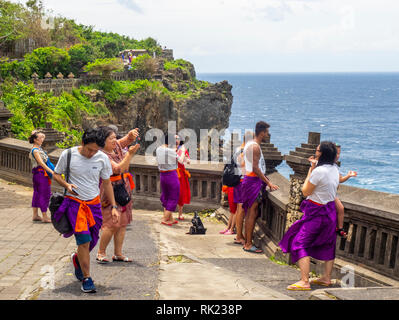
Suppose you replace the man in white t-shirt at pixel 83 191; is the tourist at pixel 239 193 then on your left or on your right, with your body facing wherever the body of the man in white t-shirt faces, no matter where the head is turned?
on your left

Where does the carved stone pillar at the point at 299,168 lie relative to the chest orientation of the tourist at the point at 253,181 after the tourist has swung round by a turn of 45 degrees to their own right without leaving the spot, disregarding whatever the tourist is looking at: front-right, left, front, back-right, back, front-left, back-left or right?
front

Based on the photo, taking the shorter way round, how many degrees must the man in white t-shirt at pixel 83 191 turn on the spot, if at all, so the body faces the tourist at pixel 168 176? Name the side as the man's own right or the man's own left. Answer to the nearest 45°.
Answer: approximately 180°

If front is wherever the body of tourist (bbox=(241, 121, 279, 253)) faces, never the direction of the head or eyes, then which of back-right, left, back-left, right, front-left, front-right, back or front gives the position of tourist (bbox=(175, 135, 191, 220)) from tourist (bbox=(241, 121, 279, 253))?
back-left

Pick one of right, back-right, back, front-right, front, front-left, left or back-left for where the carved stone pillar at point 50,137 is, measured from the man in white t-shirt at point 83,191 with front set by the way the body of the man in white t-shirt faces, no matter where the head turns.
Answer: back

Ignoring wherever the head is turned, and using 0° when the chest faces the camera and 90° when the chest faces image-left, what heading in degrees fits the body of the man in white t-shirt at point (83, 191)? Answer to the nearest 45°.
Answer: approximately 0°

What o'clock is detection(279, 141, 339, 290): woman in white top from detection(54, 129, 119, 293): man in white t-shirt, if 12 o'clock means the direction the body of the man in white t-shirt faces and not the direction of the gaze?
The woman in white top is roughly at 9 o'clock from the man in white t-shirt.
